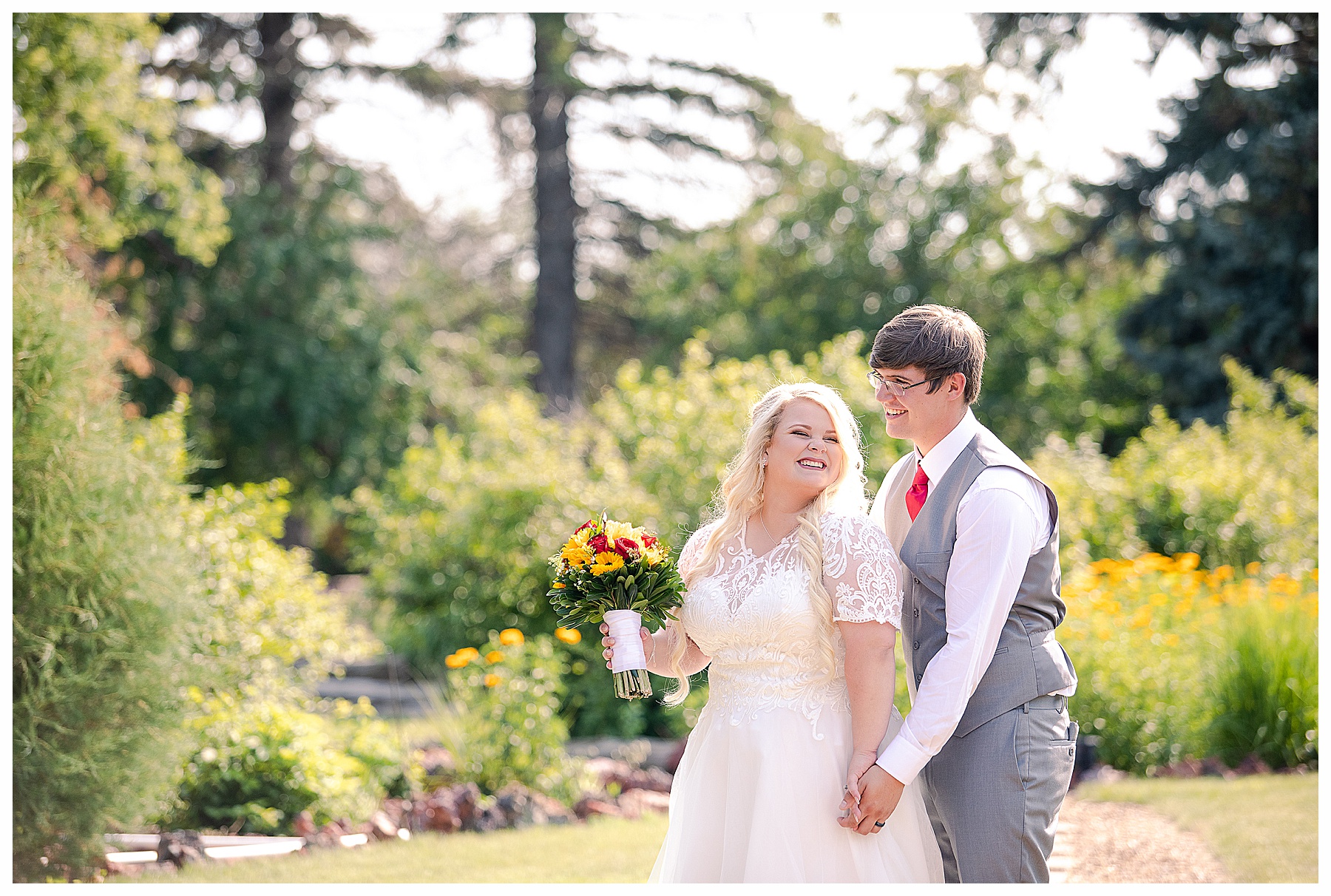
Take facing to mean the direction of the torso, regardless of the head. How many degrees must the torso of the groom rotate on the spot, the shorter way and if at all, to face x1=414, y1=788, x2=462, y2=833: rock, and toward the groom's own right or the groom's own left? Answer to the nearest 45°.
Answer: approximately 90° to the groom's own right

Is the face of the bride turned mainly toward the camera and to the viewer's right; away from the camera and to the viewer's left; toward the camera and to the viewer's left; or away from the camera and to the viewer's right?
toward the camera and to the viewer's right

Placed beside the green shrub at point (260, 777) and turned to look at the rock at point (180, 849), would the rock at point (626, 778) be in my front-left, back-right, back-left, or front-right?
back-left

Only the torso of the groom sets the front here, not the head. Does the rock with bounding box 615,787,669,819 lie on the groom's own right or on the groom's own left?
on the groom's own right

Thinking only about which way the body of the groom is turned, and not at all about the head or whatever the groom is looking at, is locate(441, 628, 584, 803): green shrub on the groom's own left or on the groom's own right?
on the groom's own right

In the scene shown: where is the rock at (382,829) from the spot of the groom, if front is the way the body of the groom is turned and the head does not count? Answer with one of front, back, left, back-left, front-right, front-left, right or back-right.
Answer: right

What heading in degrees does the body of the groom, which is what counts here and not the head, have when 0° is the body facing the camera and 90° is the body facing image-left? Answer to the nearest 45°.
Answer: approximately 45°

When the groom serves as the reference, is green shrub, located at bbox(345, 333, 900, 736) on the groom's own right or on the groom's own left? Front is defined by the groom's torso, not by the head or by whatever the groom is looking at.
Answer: on the groom's own right

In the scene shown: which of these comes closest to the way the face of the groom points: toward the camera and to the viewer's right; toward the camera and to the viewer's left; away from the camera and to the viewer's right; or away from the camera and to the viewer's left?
toward the camera and to the viewer's left
